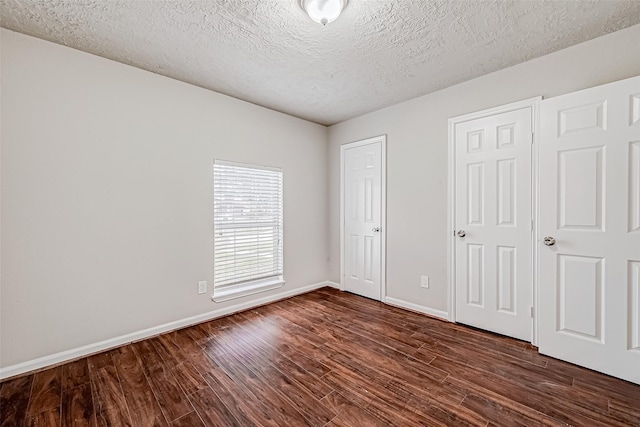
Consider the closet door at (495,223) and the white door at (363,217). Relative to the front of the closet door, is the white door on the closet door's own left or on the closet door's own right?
on the closet door's own right

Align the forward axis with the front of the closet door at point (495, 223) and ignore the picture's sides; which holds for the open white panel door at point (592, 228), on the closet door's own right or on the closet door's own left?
on the closet door's own left

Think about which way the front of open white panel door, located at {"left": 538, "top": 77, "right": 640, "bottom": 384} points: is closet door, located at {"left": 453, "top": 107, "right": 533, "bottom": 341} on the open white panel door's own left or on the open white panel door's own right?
on the open white panel door's own right

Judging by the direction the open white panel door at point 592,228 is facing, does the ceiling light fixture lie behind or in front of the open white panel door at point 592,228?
in front

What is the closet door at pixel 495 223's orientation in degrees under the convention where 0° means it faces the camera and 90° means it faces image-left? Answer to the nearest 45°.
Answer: approximately 45°

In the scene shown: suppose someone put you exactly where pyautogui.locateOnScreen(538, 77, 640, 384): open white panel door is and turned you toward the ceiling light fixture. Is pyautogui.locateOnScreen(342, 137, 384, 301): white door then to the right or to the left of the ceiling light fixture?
right

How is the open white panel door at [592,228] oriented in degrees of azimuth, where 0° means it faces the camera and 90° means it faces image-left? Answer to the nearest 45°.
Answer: approximately 45°

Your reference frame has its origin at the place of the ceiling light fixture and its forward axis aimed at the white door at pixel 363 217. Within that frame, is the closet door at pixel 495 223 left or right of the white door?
right

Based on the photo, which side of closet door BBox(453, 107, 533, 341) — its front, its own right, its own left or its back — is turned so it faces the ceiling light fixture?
front

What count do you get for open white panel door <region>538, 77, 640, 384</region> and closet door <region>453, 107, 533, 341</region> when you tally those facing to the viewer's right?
0

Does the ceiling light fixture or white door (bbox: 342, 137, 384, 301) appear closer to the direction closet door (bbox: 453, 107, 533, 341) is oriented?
the ceiling light fixture
